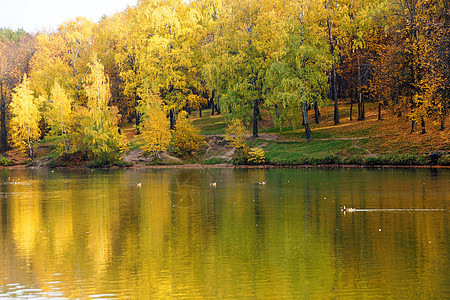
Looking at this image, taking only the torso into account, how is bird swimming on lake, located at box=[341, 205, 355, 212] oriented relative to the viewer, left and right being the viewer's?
facing to the left of the viewer

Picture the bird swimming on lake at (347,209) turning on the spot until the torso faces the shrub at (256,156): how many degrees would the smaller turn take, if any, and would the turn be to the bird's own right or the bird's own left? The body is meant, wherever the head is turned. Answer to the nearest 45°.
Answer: approximately 90° to the bird's own right
